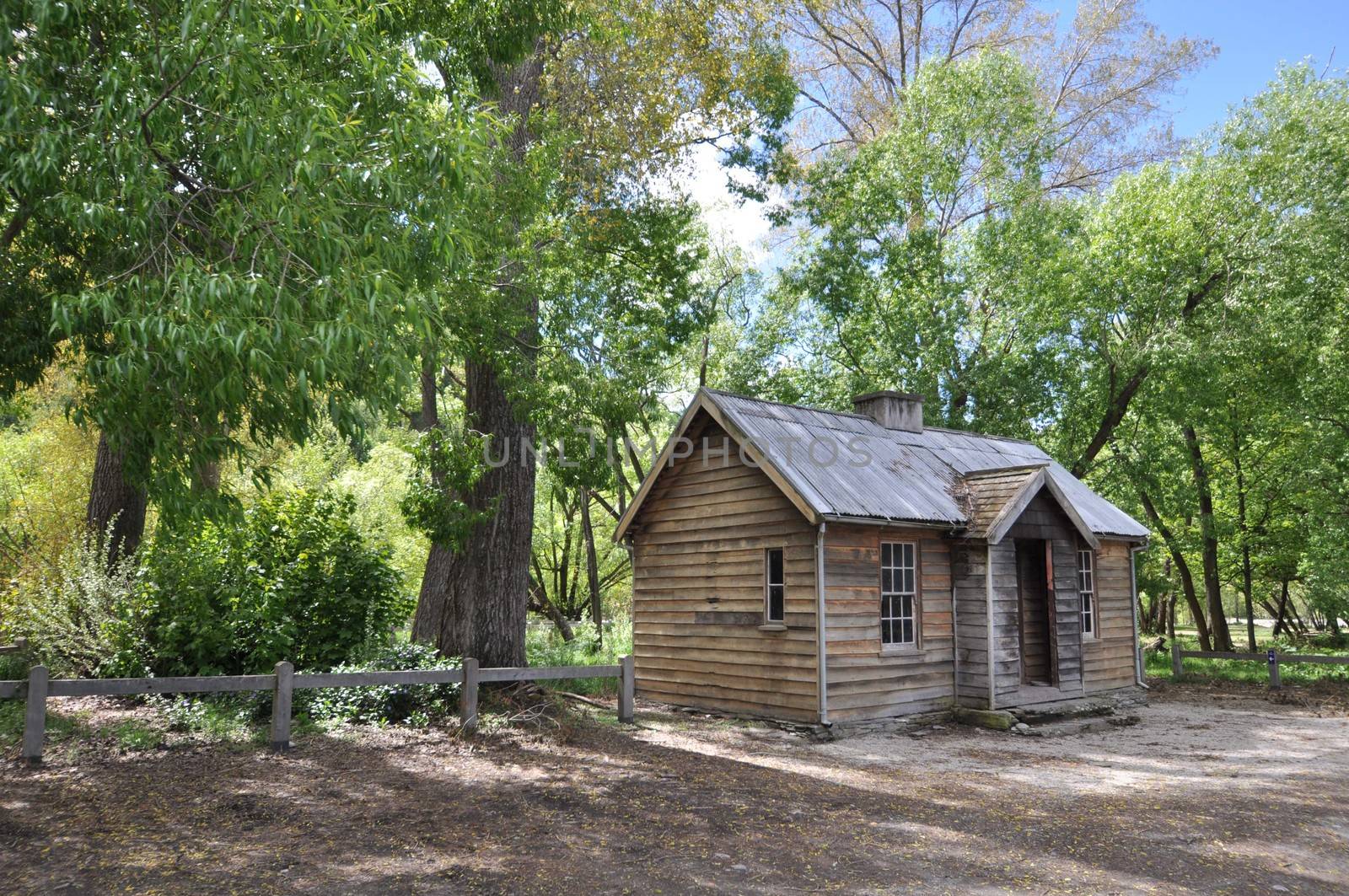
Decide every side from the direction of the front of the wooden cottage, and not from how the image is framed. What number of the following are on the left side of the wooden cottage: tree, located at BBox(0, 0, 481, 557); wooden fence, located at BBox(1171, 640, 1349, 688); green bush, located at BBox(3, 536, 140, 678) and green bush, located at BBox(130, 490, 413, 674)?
1

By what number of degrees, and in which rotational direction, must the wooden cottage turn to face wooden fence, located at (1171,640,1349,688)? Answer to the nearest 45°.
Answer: approximately 90° to its left

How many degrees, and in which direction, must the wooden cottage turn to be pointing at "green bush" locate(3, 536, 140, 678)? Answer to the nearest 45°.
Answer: approximately 90° to its right

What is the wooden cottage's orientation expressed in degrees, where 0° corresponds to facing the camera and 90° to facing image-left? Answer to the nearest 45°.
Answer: approximately 315°

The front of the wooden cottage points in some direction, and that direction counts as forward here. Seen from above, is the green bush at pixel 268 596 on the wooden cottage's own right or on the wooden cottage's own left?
on the wooden cottage's own right

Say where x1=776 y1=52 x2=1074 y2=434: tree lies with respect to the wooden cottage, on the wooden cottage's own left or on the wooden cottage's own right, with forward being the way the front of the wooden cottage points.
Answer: on the wooden cottage's own left
